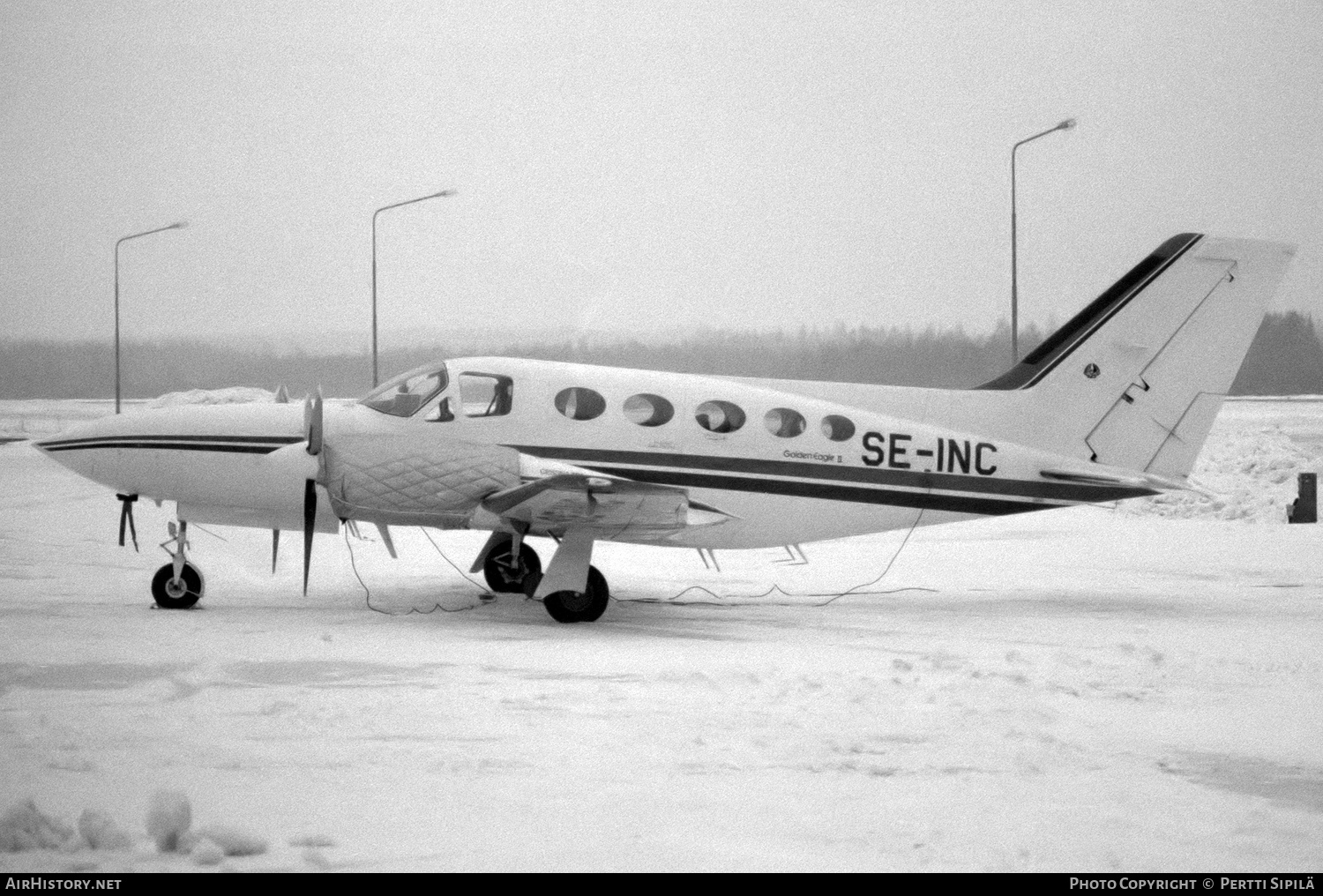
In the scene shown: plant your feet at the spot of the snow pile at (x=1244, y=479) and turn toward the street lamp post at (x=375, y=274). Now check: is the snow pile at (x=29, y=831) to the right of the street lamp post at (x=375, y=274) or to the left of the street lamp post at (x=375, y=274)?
left

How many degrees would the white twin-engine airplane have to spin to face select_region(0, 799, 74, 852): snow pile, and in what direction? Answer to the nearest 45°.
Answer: approximately 90° to its left

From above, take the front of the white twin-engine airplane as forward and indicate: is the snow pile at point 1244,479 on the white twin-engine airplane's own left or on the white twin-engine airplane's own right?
on the white twin-engine airplane's own right

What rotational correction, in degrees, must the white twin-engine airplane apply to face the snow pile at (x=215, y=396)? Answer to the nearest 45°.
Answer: approximately 45° to its right

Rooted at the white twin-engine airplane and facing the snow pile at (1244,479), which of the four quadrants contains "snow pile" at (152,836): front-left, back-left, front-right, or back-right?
back-right

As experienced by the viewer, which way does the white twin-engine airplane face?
facing to the left of the viewer

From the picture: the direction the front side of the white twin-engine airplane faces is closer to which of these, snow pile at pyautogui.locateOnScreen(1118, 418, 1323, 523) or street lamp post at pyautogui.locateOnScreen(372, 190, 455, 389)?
the street lamp post

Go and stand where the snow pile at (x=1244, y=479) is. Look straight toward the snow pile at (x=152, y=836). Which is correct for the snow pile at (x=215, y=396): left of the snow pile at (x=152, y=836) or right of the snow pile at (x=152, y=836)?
right

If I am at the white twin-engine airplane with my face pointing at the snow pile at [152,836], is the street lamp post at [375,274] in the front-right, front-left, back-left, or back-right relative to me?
back-right

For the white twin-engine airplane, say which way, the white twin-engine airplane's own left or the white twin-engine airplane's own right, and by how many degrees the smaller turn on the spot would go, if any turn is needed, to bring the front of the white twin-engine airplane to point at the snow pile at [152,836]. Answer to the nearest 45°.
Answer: approximately 90° to the white twin-engine airplane's own left
